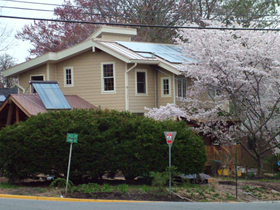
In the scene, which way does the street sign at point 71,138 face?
toward the camera

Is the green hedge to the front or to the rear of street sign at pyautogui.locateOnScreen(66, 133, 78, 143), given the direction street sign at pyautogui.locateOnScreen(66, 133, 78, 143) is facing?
to the rear

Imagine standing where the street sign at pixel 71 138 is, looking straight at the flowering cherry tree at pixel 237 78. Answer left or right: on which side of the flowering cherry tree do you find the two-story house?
left

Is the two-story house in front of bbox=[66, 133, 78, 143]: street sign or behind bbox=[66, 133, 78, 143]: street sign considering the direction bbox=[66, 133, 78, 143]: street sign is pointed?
behind

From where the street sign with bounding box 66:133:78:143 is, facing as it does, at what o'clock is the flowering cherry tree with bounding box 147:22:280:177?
The flowering cherry tree is roughly at 8 o'clock from the street sign.
